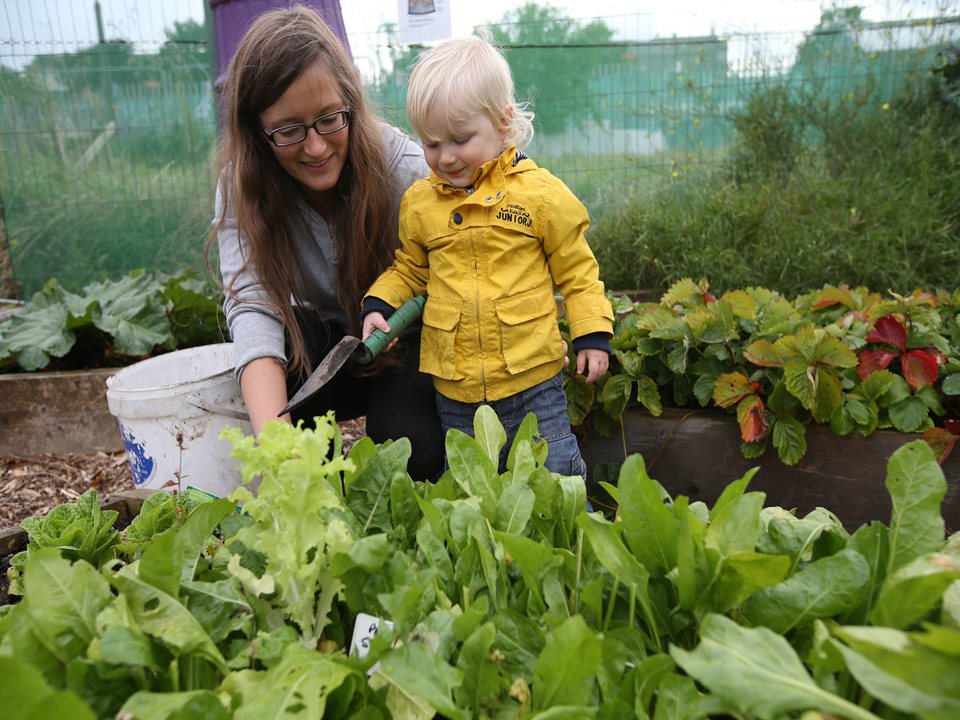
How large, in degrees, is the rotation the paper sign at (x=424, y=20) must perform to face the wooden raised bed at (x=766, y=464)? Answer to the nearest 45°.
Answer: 0° — it already faces it

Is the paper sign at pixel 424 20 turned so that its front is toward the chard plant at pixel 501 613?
yes

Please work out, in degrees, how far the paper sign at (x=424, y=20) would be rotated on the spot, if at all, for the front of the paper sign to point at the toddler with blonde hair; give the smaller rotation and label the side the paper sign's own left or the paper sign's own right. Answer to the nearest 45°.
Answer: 0° — it already faces them

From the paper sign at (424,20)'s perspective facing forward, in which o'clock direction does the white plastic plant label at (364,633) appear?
the white plastic plant label at (364,633) is roughly at 12 o'clock from the paper sign at (424,20).

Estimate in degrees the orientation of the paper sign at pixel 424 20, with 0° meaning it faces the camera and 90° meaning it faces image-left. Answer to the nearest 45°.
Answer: approximately 0°

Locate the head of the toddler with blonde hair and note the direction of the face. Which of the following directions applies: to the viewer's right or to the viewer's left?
to the viewer's left

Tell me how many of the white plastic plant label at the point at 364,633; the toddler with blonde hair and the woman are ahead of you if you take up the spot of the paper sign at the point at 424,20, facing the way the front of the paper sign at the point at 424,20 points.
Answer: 3
